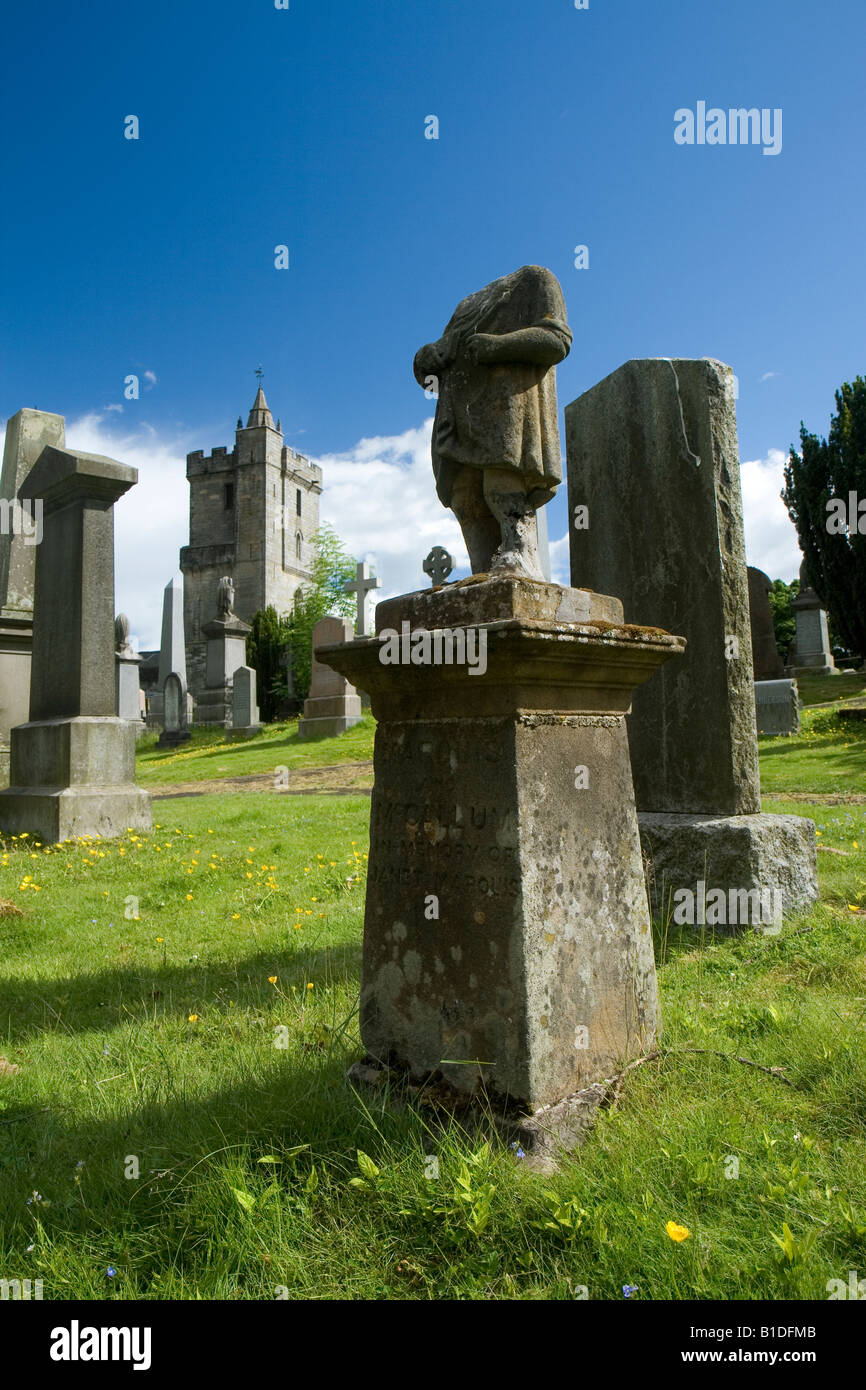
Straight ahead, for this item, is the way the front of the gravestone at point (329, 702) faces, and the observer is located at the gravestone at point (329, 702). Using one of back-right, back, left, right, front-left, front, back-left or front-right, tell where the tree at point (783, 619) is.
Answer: back

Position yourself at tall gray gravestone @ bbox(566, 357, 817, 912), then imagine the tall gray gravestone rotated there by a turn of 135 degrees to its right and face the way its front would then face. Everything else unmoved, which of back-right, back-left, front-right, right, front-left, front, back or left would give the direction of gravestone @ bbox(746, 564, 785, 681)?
front

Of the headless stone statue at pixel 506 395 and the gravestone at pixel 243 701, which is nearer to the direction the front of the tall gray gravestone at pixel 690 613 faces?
the headless stone statue

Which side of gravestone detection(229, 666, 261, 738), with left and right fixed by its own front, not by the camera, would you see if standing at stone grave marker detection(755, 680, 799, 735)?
left

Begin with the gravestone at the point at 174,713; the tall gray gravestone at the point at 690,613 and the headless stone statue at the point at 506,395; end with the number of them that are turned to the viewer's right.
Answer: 0

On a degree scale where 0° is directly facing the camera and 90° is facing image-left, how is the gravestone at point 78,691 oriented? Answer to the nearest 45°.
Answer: approximately 45°

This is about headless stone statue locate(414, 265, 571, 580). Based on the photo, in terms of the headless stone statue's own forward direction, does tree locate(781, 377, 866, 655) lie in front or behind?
behind

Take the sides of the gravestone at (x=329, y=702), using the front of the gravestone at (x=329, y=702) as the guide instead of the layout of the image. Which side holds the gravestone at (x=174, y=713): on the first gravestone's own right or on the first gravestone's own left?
on the first gravestone's own right

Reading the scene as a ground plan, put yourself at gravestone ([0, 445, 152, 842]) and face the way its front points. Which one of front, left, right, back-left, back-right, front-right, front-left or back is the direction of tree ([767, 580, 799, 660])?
back
